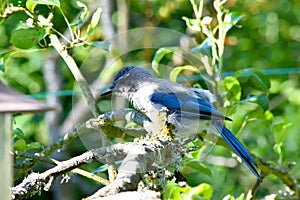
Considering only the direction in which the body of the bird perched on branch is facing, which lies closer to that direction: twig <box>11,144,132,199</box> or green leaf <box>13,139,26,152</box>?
the green leaf

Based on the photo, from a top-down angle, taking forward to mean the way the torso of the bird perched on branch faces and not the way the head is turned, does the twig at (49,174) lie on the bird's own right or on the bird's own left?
on the bird's own left

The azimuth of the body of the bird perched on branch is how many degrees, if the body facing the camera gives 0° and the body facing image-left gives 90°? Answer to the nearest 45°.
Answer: approximately 90°

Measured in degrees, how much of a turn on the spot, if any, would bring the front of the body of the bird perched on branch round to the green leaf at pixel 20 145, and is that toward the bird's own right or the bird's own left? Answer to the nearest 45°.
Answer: approximately 45° to the bird's own left
